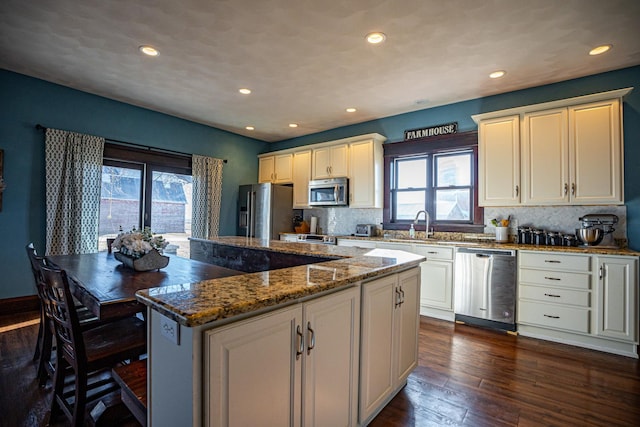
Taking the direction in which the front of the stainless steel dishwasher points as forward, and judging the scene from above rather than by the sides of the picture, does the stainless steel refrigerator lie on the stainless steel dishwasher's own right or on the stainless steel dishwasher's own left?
on the stainless steel dishwasher's own right

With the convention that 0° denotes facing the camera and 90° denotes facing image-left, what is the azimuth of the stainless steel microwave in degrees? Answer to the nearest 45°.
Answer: approximately 45°

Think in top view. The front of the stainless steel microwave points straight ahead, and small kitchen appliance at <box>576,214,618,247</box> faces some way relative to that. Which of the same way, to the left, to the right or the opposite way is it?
to the right

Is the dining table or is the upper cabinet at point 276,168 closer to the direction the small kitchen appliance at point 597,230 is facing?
the upper cabinet

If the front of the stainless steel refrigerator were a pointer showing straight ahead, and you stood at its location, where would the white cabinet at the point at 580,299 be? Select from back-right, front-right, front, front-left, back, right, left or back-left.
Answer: left

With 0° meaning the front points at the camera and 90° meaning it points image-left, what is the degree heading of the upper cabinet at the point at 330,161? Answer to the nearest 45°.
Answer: approximately 45°

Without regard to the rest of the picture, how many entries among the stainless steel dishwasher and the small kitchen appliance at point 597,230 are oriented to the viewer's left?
1

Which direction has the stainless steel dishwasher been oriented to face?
toward the camera

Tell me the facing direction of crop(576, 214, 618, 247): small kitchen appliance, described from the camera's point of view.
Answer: facing to the left of the viewer

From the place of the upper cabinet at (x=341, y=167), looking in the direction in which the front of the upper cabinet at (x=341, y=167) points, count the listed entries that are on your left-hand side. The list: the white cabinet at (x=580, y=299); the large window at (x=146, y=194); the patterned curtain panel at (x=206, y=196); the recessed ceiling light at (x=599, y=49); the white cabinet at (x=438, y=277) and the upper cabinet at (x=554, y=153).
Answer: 4

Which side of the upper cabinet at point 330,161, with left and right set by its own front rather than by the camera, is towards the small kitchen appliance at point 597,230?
left

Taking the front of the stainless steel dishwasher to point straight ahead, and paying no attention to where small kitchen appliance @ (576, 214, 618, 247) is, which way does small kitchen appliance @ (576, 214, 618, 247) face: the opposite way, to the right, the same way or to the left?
to the right

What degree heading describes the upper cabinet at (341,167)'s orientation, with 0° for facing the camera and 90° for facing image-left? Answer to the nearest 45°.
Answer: approximately 45°
